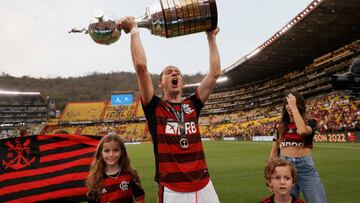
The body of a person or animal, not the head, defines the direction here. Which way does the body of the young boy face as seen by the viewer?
toward the camera

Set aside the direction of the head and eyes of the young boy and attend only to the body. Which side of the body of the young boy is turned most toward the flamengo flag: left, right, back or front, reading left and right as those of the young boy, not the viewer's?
right

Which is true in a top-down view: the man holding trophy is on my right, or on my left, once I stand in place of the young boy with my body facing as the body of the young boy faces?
on my right
